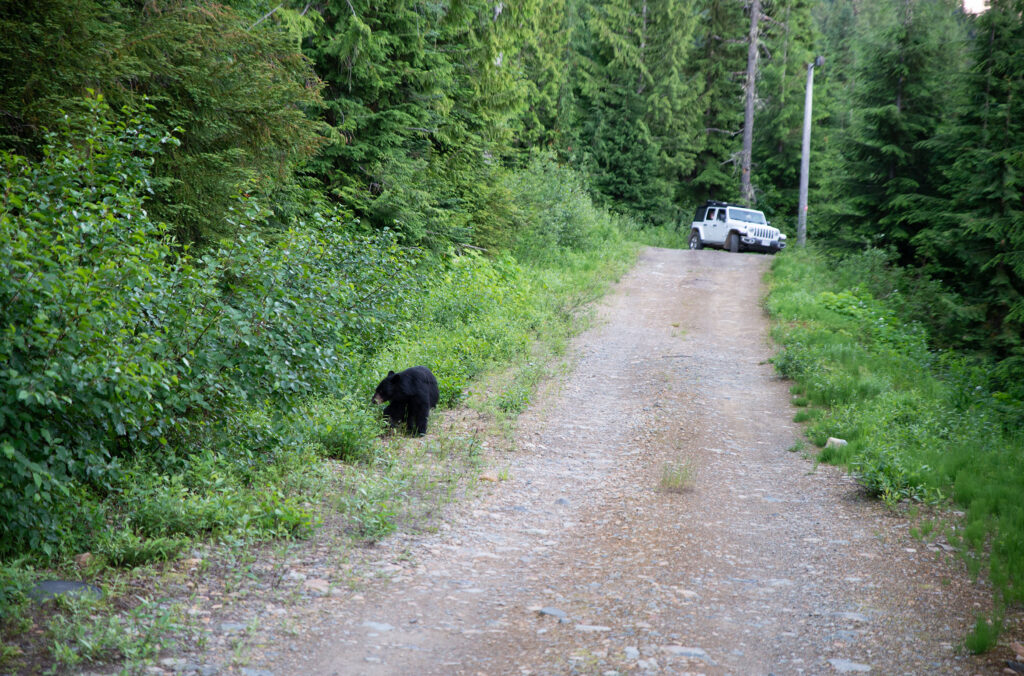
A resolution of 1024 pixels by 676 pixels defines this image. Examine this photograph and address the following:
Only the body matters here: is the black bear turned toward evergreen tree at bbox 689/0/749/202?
no

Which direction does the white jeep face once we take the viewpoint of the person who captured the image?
facing the viewer and to the right of the viewer

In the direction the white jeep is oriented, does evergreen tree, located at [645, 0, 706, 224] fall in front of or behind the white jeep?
behind

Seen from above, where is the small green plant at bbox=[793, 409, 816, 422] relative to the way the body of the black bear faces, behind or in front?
behind

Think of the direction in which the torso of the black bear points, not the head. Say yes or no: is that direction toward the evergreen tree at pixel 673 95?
no

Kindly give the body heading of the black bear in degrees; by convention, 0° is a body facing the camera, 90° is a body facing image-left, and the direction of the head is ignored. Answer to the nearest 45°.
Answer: approximately 45°

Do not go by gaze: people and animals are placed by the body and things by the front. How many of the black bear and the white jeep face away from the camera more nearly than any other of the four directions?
0

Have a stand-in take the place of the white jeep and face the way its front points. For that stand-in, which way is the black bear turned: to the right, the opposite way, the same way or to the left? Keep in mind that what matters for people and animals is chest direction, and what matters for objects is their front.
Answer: to the right

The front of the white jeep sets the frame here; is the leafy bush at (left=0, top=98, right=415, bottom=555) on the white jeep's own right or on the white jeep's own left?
on the white jeep's own right

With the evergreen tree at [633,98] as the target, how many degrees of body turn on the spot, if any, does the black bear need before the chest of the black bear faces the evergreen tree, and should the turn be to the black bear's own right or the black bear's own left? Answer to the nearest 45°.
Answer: approximately 135° to the black bear's own right
